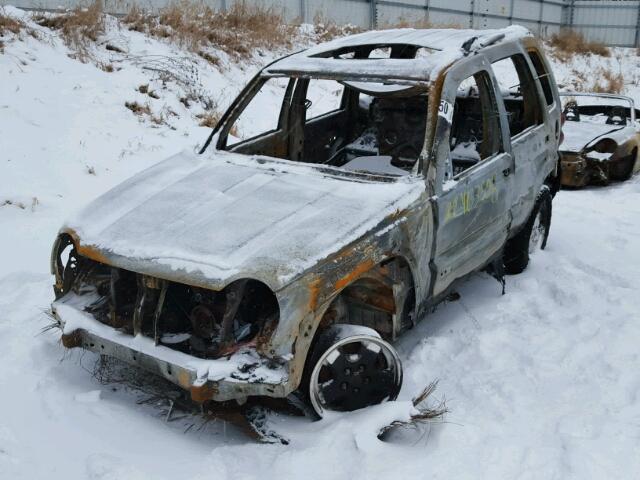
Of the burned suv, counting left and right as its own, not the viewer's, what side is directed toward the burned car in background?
back

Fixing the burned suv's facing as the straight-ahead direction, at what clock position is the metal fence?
The metal fence is roughly at 5 o'clock from the burned suv.

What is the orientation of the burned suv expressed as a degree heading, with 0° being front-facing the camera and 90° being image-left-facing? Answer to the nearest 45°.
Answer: approximately 45°
